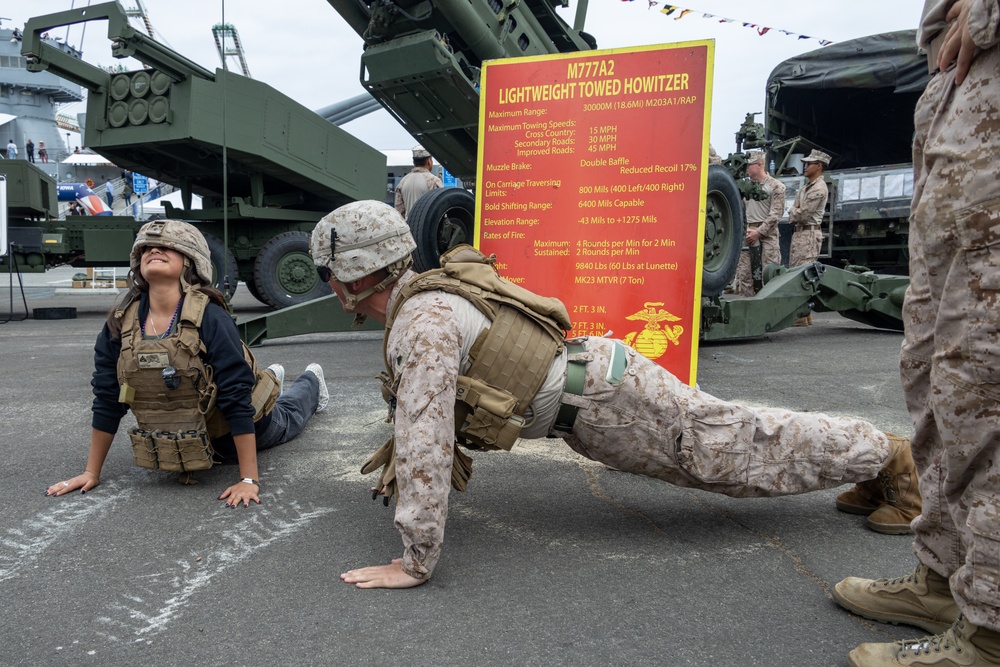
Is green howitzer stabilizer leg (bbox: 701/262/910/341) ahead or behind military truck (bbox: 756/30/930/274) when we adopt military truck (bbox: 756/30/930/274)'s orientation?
behind

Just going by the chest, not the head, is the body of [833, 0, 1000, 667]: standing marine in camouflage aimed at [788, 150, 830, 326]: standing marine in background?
no

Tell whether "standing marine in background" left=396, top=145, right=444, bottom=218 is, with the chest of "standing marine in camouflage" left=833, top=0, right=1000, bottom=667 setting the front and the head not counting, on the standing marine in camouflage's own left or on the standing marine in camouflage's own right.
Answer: on the standing marine in camouflage's own right

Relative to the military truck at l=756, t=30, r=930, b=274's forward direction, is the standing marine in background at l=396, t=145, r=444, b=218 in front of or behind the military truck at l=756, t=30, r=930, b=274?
behind

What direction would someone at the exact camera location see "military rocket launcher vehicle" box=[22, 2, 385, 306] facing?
facing the viewer and to the left of the viewer

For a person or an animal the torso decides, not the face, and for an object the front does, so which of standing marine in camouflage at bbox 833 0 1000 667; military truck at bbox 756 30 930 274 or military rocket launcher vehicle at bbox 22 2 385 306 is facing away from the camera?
the military truck

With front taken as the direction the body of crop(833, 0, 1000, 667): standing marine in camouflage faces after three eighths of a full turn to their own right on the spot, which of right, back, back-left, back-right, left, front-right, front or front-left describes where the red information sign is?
left

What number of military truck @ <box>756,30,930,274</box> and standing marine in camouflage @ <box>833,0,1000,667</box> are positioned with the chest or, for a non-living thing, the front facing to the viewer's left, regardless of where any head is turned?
1

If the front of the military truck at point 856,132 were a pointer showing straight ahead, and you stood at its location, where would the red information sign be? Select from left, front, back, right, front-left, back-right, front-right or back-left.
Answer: back

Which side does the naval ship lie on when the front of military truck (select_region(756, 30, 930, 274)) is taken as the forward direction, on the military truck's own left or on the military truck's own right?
on the military truck's own left

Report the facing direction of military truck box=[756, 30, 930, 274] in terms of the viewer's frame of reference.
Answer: facing away from the viewer

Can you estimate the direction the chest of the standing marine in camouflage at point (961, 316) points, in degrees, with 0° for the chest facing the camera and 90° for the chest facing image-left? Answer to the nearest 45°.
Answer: approximately 90°
